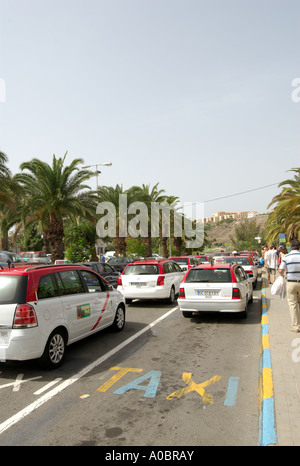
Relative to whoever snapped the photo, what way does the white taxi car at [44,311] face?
facing away from the viewer and to the right of the viewer

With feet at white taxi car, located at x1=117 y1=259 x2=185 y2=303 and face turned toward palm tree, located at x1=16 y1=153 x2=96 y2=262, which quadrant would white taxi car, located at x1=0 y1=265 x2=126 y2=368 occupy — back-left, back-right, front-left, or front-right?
back-left

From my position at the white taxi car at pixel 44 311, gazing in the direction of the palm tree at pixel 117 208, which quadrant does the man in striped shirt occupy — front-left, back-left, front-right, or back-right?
front-right

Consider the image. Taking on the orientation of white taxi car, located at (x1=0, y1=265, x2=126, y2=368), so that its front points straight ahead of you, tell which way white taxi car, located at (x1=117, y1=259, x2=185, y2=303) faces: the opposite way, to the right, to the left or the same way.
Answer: the same way

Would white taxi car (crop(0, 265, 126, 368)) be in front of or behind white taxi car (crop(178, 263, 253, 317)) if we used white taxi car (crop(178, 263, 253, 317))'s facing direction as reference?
behind

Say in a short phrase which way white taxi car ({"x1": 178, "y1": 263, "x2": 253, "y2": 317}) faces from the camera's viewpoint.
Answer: facing away from the viewer

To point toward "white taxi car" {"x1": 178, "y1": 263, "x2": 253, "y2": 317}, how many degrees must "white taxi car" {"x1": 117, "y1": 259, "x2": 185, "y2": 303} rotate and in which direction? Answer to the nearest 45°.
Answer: approximately 90° to its right

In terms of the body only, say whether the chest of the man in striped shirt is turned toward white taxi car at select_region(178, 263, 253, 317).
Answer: no

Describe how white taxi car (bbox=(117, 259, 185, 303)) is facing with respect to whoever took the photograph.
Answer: facing away from the viewer and to the right of the viewer

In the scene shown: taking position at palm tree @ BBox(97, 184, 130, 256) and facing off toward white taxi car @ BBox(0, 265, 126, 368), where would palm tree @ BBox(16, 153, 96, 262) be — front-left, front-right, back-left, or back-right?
front-right

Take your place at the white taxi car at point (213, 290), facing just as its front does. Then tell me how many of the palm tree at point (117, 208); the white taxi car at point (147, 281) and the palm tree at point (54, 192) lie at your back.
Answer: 0

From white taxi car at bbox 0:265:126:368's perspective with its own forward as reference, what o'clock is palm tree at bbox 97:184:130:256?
The palm tree is roughly at 11 o'clock from the white taxi car.

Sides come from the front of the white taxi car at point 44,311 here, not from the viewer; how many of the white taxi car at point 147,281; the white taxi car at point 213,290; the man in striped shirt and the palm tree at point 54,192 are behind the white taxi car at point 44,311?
0

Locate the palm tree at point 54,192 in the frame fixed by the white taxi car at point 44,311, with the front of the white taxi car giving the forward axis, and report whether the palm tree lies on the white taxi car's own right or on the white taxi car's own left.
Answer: on the white taxi car's own left
